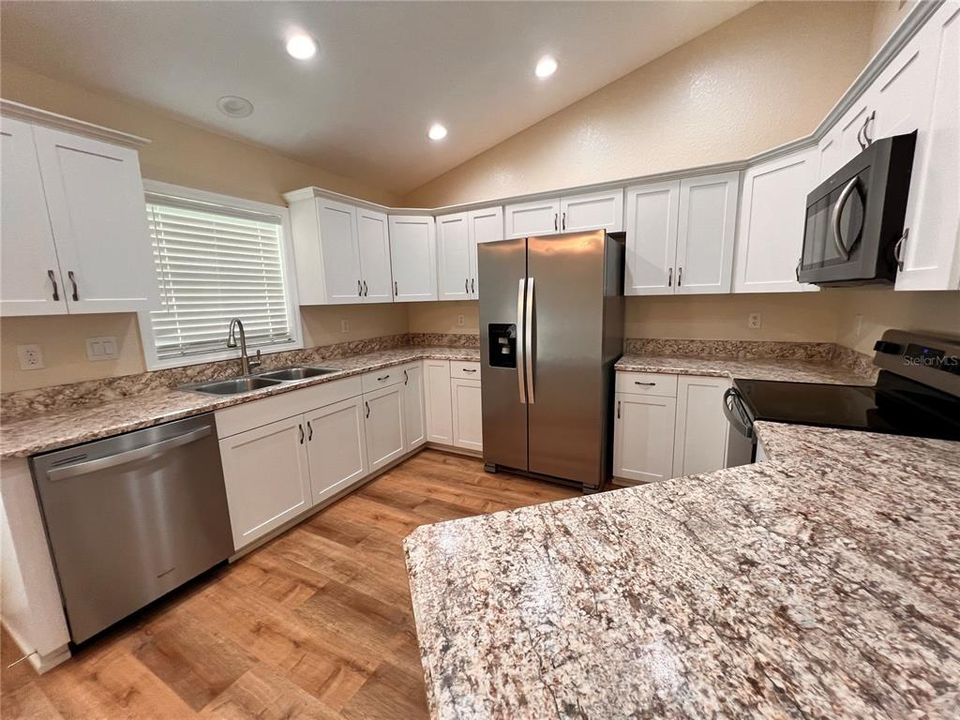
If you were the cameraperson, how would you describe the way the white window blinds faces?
facing the viewer and to the right of the viewer

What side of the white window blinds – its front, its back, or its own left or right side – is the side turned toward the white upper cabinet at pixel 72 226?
right

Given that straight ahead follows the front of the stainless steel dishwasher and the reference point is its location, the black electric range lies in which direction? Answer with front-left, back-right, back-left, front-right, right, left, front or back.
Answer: front

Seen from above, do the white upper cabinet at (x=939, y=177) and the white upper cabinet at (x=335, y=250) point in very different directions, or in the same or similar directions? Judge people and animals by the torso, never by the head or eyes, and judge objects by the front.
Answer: very different directions

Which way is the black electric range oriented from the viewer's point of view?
to the viewer's left

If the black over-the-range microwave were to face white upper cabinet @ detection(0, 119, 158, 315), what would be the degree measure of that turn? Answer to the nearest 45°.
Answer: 0° — it already faces it

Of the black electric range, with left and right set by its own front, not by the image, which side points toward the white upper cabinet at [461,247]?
front

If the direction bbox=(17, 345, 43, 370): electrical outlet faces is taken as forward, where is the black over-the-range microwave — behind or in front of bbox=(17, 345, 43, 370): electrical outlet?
in front

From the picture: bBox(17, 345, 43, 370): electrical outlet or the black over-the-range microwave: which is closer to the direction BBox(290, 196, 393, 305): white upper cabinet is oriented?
the black over-the-range microwave

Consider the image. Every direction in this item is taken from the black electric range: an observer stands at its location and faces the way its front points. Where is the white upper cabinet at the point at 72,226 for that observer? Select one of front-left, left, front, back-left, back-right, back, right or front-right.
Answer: front-left

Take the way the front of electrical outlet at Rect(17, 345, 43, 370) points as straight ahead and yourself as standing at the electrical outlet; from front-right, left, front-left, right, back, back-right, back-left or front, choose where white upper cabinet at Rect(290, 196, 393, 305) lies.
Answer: left

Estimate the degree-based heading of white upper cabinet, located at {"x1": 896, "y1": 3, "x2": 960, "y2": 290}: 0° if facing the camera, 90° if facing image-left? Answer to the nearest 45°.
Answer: approximately 45°

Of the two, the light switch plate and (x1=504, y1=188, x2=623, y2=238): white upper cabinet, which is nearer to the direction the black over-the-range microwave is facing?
the light switch plate
